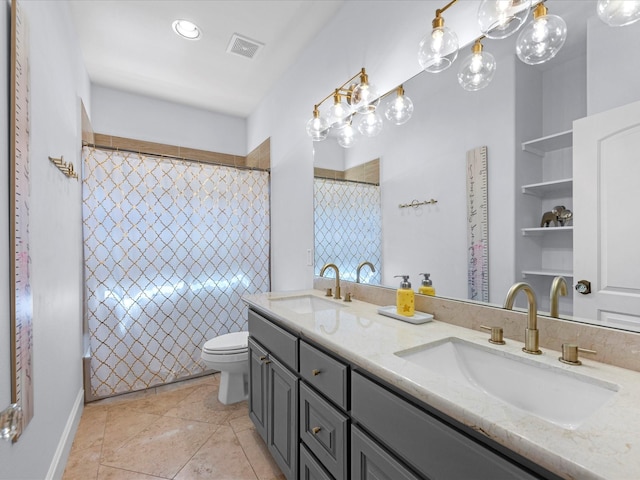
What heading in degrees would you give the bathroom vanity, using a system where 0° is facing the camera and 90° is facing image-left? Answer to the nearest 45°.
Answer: approximately 45°

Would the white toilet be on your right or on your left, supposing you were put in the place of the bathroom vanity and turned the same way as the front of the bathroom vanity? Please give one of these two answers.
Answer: on your right

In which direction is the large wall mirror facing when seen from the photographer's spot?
facing the viewer and to the left of the viewer

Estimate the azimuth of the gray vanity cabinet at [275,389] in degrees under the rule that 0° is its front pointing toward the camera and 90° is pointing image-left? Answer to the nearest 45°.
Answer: approximately 45°

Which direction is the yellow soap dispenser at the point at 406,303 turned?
to the viewer's left
